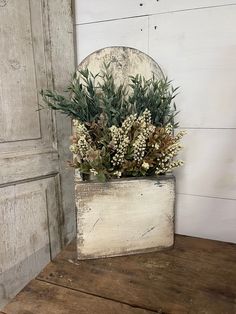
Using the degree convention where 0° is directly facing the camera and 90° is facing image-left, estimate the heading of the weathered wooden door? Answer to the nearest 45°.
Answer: approximately 315°
